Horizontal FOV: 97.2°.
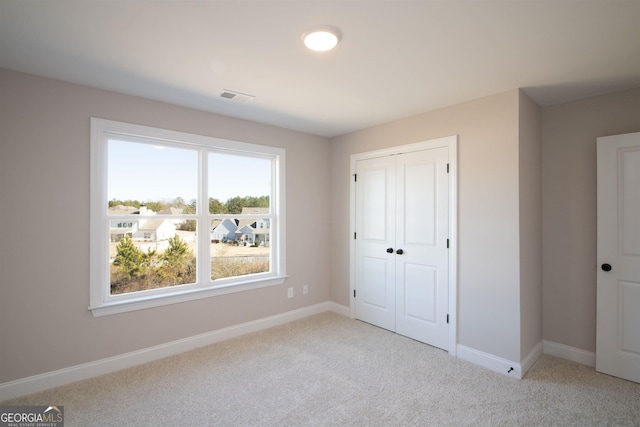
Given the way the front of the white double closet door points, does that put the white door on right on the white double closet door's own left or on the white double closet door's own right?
on the white double closet door's own left

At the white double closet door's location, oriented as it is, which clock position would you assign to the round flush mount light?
The round flush mount light is roughly at 11 o'clock from the white double closet door.

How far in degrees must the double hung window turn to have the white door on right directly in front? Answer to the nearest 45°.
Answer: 0° — it already faces it

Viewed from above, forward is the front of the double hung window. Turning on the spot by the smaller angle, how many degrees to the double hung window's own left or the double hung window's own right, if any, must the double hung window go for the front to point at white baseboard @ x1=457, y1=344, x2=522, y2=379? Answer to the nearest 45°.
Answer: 0° — it already faces it

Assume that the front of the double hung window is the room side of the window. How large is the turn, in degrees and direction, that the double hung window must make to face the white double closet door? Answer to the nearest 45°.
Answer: approximately 45° to its left

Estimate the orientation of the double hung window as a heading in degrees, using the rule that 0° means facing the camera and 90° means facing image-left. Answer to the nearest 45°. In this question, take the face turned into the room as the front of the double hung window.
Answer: approximately 315°

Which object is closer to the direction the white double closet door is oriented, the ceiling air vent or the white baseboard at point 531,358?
the ceiling air vent
